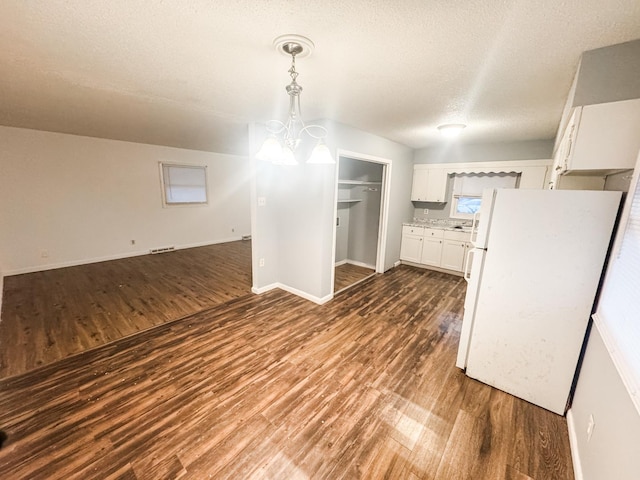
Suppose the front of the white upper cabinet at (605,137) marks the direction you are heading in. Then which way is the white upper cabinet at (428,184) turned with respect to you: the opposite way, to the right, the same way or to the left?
to the left

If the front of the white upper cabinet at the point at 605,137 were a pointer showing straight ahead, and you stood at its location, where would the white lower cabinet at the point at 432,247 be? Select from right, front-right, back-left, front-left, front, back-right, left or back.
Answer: front-right

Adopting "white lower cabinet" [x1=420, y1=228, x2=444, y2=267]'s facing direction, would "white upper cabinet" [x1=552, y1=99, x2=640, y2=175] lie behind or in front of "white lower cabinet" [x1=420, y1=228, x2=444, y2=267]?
in front

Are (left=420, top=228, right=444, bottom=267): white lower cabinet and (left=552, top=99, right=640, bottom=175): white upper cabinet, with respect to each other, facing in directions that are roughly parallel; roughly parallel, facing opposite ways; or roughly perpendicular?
roughly perpendicular

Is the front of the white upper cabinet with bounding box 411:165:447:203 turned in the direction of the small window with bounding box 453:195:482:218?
no

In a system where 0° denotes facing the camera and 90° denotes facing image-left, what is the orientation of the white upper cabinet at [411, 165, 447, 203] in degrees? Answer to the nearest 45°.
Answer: approximately 0°

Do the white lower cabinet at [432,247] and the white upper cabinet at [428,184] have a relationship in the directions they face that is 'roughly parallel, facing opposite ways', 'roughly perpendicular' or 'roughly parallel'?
roughly parallel

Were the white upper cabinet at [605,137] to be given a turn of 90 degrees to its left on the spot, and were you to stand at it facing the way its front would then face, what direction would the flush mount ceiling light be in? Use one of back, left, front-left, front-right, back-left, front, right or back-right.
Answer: back-right

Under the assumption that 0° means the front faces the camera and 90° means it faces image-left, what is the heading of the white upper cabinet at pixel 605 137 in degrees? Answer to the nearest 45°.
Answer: approximately 90°

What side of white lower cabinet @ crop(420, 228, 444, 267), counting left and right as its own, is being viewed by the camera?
front

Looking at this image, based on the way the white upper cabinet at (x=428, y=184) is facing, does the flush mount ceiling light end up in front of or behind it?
in front

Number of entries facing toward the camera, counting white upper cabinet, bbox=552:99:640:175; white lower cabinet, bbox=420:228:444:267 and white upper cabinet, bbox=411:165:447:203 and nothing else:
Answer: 2

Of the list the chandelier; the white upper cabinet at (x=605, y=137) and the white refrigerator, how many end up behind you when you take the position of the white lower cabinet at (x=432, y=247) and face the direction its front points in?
0
